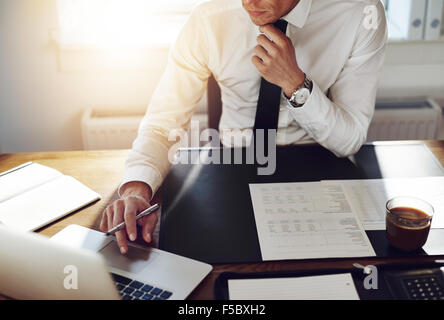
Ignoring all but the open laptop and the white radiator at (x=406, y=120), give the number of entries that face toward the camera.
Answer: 1

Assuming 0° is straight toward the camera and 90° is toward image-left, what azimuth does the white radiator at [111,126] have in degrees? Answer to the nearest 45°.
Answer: approximately 0°

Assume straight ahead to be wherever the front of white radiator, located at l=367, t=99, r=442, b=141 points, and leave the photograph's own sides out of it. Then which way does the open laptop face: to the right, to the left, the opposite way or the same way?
the opposite way

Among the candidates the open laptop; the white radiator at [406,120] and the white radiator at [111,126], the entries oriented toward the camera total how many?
2

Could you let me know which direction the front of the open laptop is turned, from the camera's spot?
facing away from the viewer and to the right of the viewer

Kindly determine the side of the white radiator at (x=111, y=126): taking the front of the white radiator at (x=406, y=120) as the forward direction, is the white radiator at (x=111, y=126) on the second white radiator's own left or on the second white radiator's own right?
on the second white radiator's own right
